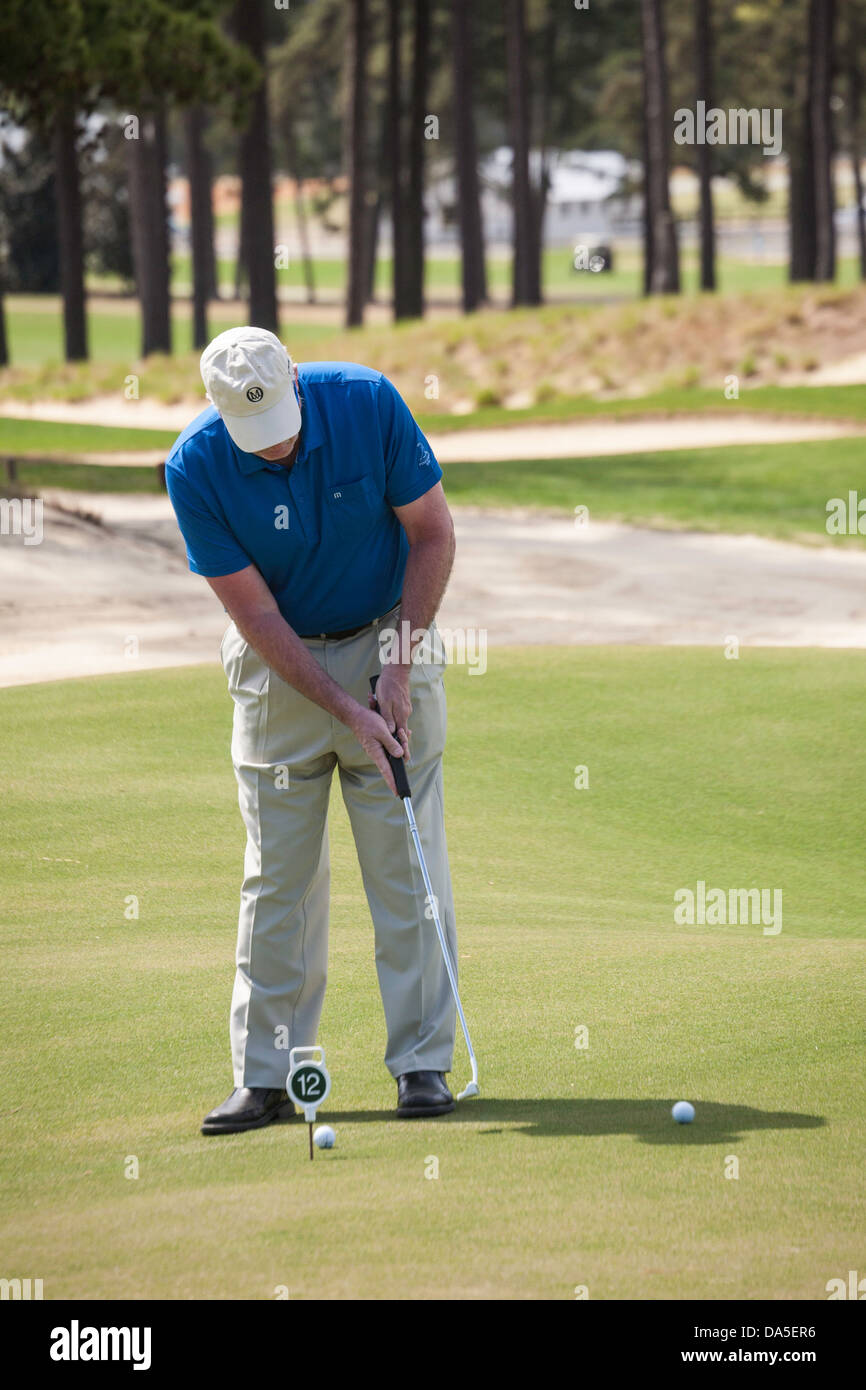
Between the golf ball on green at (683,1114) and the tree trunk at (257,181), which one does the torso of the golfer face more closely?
the golf ball on green

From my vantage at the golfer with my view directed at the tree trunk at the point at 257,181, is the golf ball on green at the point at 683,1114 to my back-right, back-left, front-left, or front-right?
back-right

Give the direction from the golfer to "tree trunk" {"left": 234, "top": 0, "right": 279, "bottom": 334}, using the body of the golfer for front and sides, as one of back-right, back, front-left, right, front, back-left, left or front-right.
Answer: back

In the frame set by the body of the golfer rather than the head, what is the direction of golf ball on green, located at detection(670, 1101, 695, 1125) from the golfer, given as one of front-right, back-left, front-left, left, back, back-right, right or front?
front-left

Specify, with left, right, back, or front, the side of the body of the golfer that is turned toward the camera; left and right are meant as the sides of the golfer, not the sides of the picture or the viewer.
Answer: front
